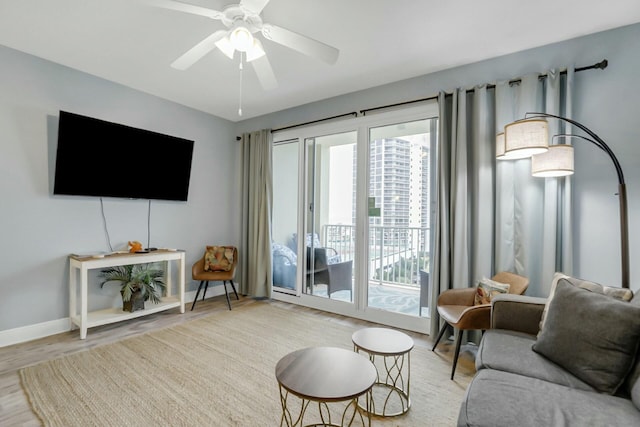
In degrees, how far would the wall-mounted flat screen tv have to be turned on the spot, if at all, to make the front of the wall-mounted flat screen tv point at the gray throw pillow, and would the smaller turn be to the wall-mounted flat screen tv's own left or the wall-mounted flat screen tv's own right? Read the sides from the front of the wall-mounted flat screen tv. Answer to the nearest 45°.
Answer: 0° — it already faces it

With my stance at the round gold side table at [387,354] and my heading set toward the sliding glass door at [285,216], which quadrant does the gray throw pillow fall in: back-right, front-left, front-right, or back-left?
back-right

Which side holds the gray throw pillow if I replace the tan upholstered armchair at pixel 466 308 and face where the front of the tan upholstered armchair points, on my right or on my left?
on my left

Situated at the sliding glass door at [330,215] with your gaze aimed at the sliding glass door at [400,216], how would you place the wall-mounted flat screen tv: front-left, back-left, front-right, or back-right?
back-right

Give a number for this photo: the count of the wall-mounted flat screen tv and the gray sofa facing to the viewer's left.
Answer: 1

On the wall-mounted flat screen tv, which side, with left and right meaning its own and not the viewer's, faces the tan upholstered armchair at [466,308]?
front

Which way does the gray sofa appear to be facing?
to the viewer's left

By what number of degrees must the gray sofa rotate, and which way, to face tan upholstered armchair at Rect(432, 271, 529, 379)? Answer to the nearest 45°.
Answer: approximately 45° to its right

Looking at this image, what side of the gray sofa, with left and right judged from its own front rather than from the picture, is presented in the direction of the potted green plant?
front

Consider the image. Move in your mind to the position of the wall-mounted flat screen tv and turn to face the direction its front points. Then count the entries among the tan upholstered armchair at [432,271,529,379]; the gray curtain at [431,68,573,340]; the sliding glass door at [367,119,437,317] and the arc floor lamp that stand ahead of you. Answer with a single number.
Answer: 4
